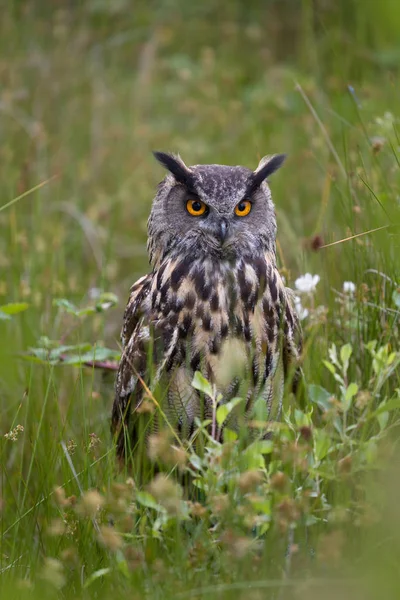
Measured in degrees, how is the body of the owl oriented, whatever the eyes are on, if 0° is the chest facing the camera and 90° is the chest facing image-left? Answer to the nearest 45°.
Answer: approximately 0°

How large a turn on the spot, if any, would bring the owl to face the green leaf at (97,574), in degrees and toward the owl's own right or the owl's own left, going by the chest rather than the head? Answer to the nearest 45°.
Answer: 0° — it already faces it
